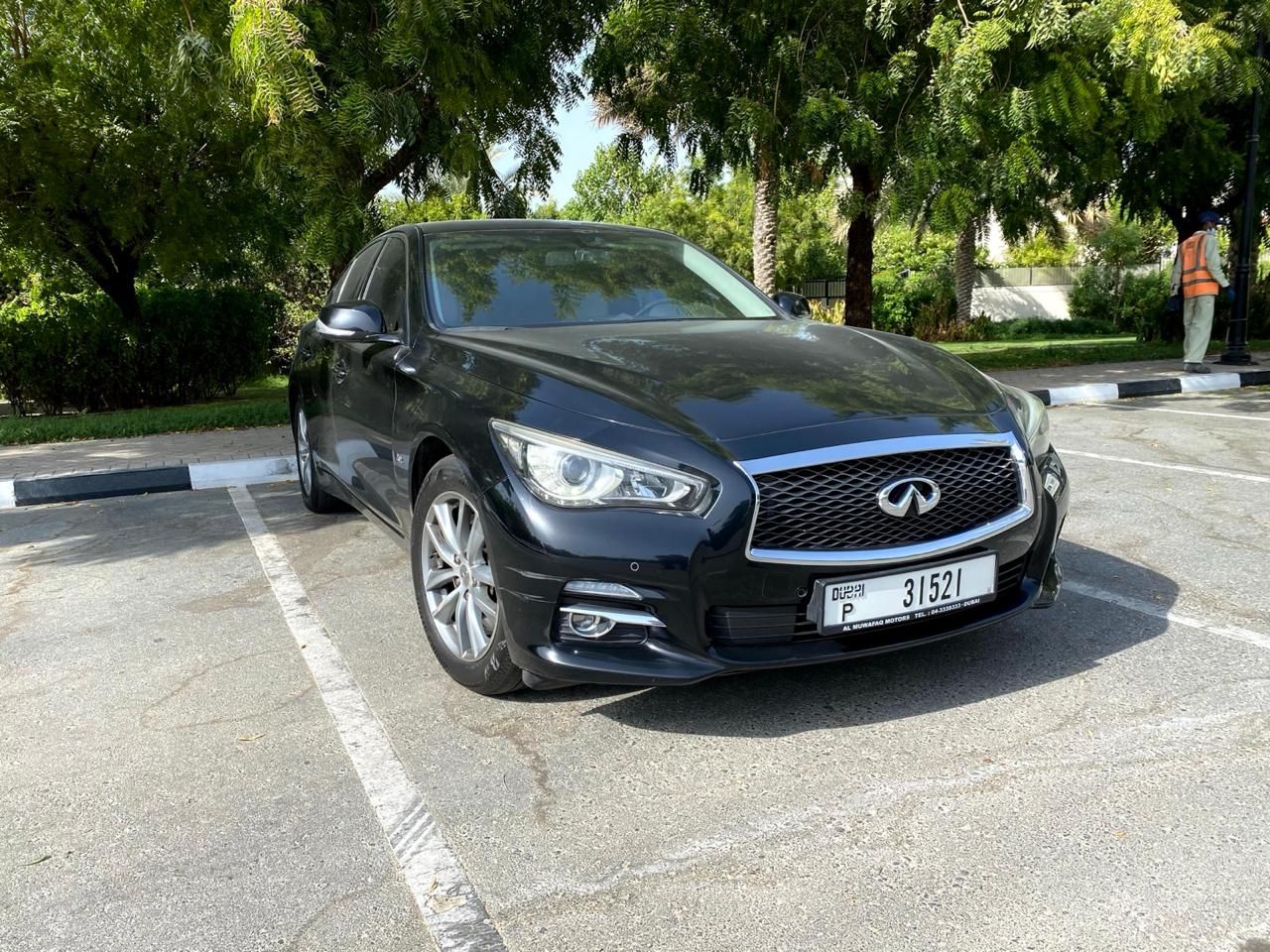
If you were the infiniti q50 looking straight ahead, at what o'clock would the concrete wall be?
The concrete wall is roughly at 8 o'clock from the infiniti q50.

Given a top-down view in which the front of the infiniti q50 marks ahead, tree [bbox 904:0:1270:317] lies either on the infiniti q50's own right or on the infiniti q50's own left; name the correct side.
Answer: on the infiniti q50's own left

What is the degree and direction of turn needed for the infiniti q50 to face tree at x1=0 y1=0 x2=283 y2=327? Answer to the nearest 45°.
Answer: approximately 180°

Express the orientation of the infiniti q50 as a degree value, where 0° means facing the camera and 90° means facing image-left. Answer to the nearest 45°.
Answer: approximately 315°

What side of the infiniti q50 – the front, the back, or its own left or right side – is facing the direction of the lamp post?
left

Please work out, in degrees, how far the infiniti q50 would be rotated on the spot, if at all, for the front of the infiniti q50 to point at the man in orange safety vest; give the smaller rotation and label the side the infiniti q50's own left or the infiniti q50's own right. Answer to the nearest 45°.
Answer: approximately 90° to the infiniti q50's own left

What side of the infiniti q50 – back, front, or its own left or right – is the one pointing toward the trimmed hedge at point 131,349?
back

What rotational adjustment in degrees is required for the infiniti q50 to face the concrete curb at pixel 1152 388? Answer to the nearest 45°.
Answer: approximately 90° to its left

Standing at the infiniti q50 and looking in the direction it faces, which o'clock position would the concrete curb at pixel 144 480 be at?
The concrete curb is roughly at 6 o'clock from the infiniti q50.

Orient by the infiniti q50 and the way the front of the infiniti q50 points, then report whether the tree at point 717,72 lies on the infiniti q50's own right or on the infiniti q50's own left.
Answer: on the infiniti q50's own left
